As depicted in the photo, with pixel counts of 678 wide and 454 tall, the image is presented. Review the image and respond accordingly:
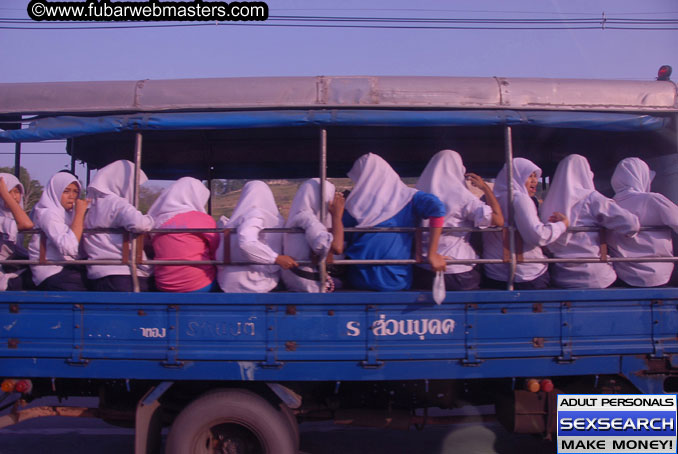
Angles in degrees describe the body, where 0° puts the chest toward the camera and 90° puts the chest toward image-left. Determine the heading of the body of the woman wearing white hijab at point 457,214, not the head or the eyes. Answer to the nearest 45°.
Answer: approximately 225°

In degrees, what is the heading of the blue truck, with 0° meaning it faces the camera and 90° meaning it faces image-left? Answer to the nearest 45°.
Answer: approximately 270°

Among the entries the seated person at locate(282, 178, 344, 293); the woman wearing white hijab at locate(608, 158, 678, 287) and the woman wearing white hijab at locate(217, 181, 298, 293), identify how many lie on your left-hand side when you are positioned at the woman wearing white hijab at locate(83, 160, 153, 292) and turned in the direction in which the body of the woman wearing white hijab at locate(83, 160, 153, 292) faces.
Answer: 0

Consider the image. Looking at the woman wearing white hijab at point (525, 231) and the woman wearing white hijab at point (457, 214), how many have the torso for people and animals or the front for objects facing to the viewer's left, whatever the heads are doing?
0

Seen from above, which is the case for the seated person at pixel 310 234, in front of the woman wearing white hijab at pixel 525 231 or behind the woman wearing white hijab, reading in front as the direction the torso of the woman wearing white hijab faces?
behind

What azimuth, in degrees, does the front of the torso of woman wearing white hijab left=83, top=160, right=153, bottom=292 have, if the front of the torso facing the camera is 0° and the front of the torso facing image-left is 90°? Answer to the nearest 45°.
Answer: approximately 225°
